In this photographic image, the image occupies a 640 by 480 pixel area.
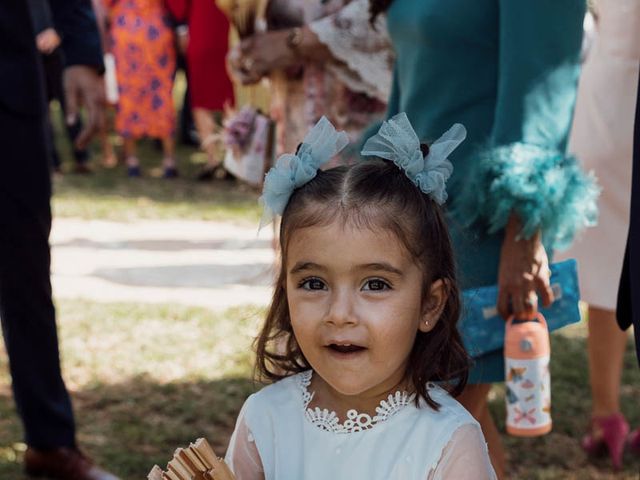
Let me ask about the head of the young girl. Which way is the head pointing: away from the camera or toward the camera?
toward the camera

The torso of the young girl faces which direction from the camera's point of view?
toward the camera
